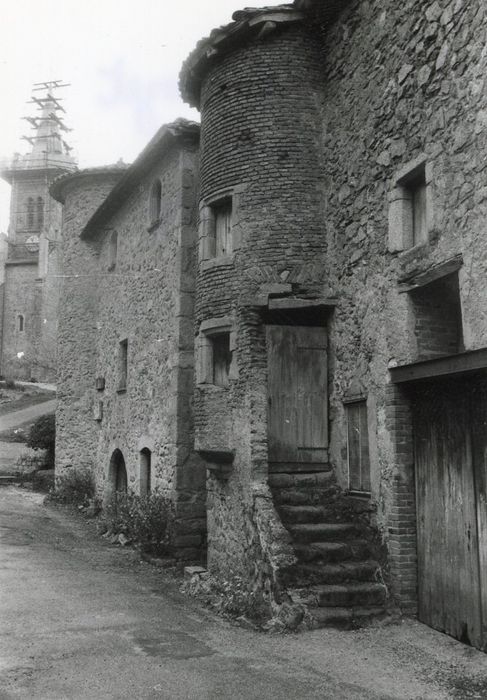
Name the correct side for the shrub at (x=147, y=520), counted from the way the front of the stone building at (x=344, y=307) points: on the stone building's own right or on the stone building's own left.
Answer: on the stone building's own right

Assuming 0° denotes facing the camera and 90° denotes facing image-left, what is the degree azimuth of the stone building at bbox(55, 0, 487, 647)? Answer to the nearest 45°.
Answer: approximately 45°

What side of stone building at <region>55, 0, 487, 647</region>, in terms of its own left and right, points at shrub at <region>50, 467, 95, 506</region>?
right

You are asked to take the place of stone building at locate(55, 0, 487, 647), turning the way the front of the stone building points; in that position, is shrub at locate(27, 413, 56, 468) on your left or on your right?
on your right
